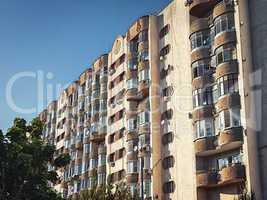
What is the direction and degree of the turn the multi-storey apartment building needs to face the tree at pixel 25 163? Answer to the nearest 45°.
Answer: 0° — it already faces it

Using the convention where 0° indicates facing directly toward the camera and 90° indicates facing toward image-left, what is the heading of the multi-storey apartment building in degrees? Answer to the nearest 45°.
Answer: approximately 45°
